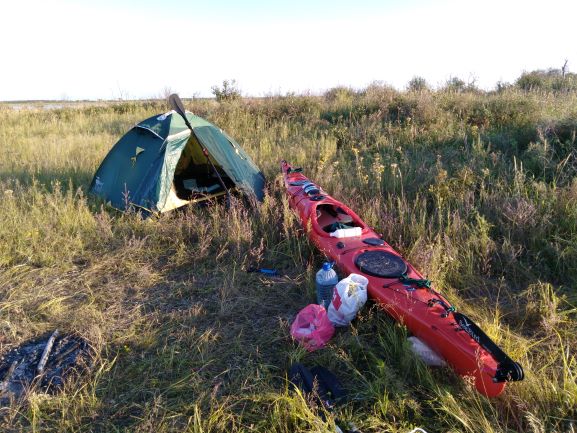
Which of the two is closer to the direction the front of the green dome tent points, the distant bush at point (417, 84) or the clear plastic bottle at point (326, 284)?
the clear plastic bottle

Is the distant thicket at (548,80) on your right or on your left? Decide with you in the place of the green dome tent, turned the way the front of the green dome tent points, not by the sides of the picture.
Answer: on your left

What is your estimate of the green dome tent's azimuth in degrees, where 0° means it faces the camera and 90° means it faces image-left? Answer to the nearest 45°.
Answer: approximately 315°

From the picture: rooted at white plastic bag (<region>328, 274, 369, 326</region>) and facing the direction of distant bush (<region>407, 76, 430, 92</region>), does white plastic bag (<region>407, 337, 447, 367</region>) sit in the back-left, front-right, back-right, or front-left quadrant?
back-right

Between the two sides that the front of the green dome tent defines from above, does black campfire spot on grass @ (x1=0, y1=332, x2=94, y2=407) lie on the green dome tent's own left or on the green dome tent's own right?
on the green dome tent's own right

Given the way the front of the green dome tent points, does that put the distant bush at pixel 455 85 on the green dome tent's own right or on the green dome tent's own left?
on the green dome tent's own left
